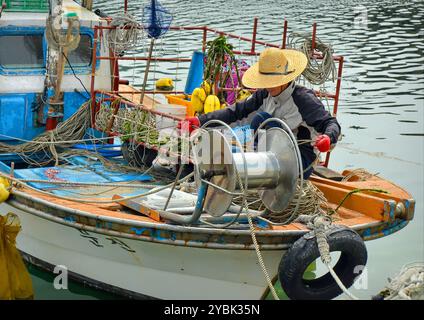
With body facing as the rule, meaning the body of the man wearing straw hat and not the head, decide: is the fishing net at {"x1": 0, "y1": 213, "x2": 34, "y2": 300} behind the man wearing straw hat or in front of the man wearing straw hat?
in front

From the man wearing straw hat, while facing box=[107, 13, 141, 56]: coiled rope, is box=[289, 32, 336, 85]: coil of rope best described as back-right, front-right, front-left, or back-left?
front-right

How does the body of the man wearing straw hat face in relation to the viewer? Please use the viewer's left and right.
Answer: facing the viewer and to the left of the viewer

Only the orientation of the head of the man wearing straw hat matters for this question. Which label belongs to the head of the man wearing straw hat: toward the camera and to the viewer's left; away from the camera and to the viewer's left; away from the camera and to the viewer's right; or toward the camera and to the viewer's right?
toward the camera and to the viewer's left

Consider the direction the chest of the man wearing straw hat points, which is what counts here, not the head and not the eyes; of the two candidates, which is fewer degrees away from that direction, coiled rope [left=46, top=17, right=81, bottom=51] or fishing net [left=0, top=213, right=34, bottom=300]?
the fishing net

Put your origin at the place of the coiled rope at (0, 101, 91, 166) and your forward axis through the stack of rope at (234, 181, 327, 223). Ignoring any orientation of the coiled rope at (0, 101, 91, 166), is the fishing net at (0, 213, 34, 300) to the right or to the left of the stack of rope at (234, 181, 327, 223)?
right

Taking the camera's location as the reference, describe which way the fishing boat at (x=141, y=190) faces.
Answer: facing the viewer and to the right of the viewer

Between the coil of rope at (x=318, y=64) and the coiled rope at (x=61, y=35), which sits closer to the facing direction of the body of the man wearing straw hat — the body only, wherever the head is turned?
the coiled rope

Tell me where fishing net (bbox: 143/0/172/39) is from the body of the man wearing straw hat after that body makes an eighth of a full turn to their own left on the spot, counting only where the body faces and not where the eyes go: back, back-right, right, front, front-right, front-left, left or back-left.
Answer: back-right

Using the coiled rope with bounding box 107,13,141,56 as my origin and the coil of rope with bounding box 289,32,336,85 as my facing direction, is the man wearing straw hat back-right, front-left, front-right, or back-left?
front-right
